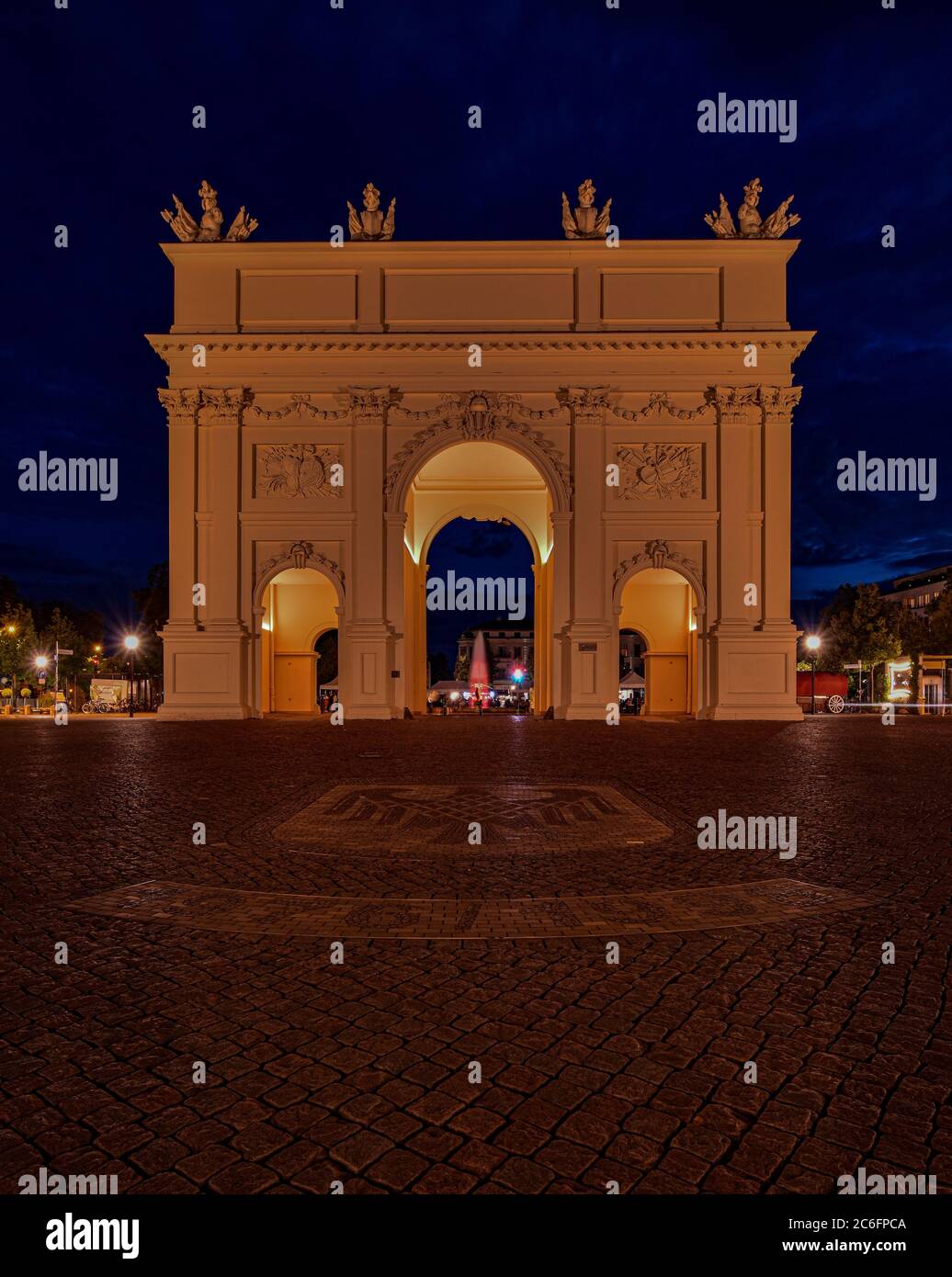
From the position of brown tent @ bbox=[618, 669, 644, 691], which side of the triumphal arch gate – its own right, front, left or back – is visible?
back

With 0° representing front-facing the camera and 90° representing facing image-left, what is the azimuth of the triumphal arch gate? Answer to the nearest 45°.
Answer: approximately 0°
